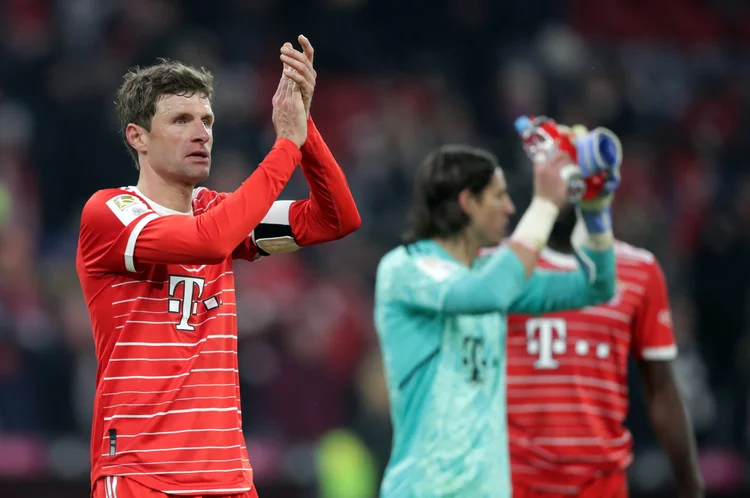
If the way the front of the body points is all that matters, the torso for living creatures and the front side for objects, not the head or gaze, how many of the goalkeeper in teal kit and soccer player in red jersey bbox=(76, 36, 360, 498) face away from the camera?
0

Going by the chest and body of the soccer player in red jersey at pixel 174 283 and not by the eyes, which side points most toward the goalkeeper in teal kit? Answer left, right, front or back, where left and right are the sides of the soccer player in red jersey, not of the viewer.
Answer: left

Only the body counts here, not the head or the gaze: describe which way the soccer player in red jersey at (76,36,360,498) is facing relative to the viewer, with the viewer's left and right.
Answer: facing the viewer and to the right of the viewer

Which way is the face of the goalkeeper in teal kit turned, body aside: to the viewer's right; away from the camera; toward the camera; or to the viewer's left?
to the viewer's right

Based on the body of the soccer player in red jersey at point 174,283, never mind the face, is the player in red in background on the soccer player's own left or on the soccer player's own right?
on the soccer player's own left

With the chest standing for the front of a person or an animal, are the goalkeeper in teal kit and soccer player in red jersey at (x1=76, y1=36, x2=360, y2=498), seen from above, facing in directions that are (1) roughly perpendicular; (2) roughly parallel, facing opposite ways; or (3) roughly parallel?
roughly parallel

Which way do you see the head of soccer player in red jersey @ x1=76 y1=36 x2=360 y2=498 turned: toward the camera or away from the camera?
toward the camera

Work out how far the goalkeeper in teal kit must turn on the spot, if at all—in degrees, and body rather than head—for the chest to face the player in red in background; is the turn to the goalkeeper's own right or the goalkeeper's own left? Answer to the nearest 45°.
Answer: approximately 90° to the goalkeeper's own left

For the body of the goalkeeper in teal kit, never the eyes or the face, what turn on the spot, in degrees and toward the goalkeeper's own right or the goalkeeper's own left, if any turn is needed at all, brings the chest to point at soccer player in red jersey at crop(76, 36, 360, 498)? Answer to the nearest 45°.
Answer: approximately 90° to the goalkeeper's own right
